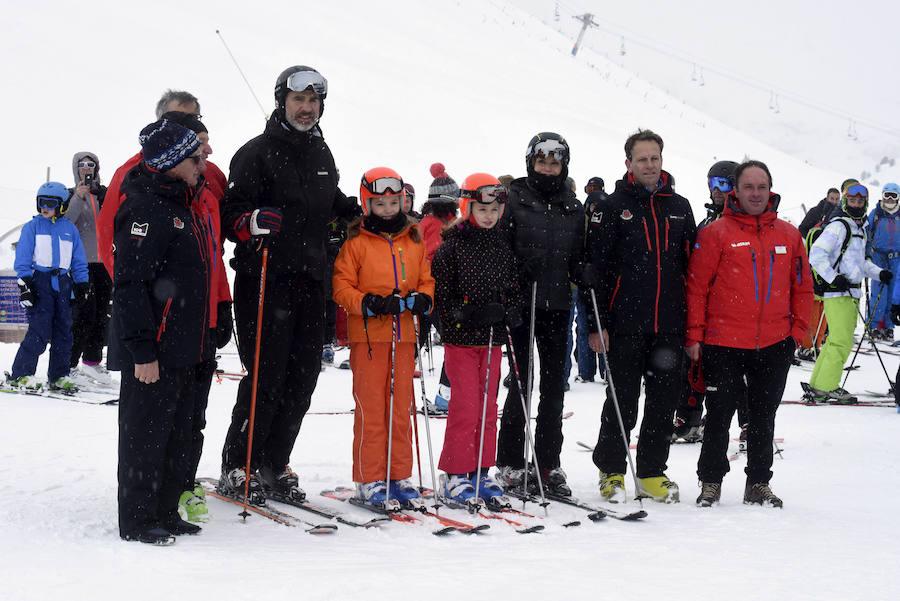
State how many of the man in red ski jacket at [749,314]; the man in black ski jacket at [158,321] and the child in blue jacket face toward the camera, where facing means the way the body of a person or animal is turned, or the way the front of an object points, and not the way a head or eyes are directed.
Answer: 2

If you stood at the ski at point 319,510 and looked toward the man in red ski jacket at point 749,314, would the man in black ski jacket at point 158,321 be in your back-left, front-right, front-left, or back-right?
back-right

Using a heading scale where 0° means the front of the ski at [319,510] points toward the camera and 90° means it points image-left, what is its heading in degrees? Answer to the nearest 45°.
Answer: approximately 315°

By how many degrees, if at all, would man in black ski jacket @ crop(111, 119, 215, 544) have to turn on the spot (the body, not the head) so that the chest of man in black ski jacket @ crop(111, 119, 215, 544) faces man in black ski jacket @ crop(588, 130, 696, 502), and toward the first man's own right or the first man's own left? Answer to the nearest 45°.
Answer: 0° — they already face them

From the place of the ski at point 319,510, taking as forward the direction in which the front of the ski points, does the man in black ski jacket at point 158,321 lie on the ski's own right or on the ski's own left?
on the ski's own right

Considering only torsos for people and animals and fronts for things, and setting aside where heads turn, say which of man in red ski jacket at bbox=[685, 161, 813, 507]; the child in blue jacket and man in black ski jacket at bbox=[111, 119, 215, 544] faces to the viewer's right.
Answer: the man in black ski jacket

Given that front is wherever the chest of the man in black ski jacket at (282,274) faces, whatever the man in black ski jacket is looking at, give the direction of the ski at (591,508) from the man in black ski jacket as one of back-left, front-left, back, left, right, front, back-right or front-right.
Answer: front-left

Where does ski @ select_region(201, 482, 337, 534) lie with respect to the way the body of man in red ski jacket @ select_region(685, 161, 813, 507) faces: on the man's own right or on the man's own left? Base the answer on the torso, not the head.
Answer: on the man's own right

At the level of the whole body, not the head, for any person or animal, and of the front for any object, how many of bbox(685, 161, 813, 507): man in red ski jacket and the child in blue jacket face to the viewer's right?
0

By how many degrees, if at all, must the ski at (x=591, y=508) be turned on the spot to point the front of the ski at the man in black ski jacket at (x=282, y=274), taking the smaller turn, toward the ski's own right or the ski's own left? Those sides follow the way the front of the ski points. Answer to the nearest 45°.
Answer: approximately 135° to the ski's own right
